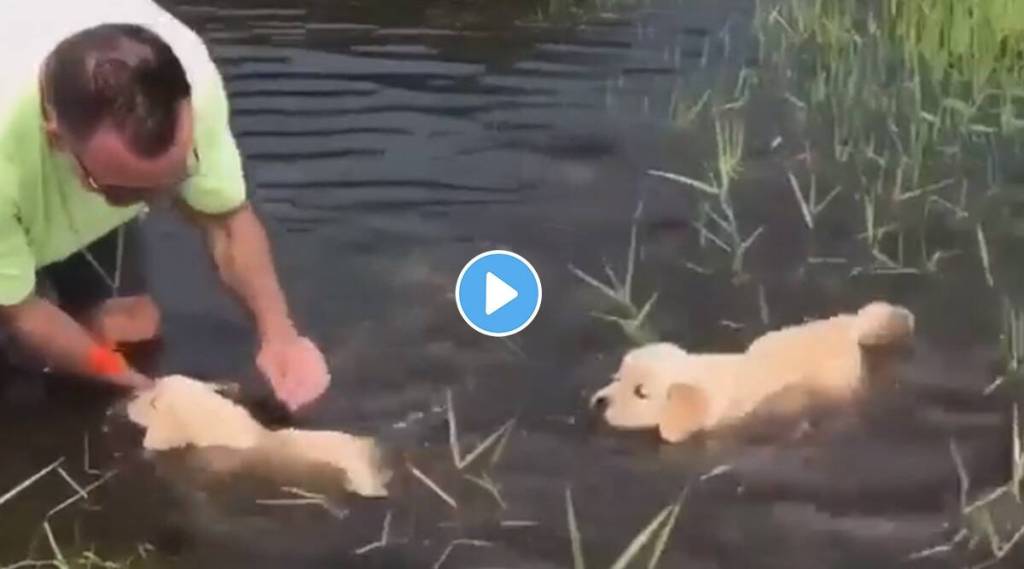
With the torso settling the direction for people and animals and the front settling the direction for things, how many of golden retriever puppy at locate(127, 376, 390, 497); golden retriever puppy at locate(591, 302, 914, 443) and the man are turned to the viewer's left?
2

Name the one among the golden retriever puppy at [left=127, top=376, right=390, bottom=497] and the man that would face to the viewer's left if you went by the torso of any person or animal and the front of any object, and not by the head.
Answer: the golden retriever puppy

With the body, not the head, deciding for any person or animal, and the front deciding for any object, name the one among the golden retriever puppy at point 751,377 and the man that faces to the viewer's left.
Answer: the golden retriever puppy

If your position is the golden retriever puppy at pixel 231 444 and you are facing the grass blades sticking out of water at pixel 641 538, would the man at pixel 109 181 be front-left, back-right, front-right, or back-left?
back-left

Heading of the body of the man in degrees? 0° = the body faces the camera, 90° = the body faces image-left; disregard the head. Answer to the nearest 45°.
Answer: approximately 315°

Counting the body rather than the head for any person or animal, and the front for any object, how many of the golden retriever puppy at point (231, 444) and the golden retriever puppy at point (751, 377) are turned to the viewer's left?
2

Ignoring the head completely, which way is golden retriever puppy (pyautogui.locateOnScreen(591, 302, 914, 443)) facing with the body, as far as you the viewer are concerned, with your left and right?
facing to the left of the viewer

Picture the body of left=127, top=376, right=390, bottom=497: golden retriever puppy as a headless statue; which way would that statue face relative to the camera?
to the viewer's left
